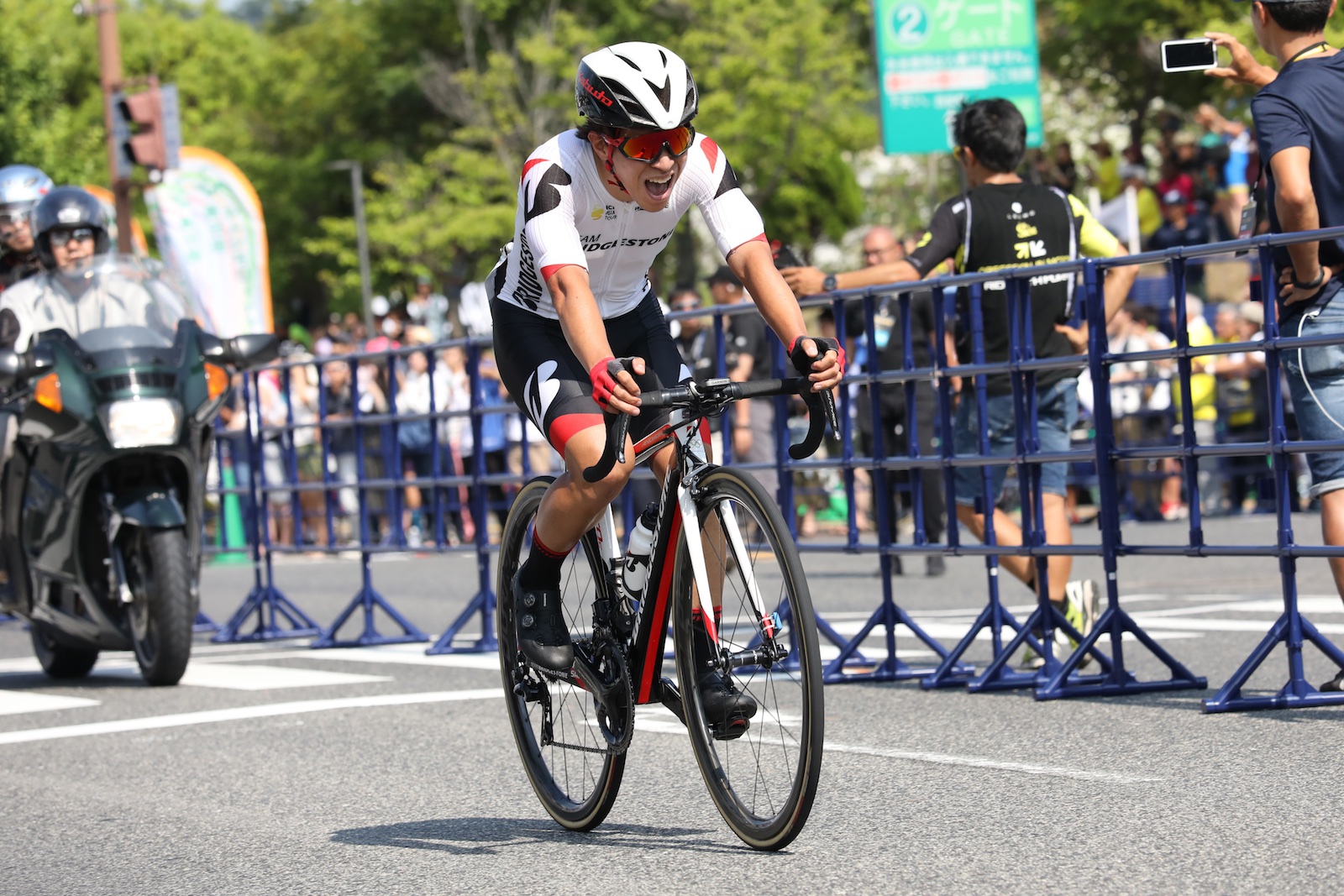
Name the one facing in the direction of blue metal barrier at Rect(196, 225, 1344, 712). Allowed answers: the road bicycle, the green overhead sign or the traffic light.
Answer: the green overhead sign

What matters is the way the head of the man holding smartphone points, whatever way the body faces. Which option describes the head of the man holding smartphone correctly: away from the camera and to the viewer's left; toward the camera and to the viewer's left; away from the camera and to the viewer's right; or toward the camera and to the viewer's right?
away from the camera and to the viewer's left

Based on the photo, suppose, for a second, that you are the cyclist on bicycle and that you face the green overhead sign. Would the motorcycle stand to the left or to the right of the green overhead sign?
left

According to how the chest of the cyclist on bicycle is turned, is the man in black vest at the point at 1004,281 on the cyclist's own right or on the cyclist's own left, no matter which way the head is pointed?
on the cyclist's own left
